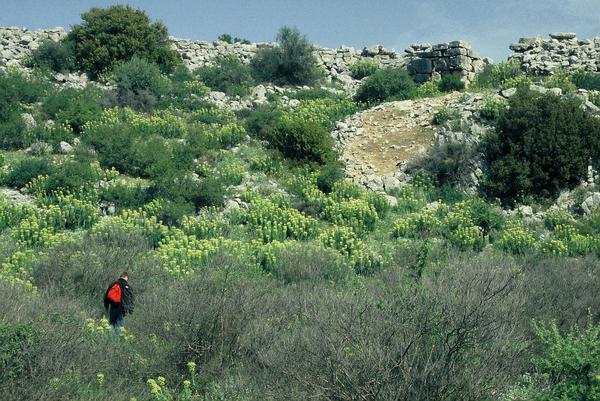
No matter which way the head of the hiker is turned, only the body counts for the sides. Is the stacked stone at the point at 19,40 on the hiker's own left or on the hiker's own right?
on the hiker's own left

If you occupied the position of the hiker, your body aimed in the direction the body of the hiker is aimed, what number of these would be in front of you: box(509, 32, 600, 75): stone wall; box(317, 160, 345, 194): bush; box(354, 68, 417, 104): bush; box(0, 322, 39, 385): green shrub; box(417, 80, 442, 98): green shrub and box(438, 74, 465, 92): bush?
5

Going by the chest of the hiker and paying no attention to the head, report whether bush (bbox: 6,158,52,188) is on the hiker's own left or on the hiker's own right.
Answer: on the hiker's own left

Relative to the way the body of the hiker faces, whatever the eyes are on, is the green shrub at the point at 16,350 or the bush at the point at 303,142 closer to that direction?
the bush

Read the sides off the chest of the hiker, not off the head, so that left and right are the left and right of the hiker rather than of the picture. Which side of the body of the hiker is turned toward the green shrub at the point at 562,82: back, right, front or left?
front

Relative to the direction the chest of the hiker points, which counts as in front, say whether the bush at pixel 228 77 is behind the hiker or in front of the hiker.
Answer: in front

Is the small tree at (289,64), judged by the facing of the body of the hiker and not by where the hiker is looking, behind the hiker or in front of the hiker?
in front

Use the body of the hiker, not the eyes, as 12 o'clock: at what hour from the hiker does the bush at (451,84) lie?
The bush is roughly at 12 o'clock from the hiker.

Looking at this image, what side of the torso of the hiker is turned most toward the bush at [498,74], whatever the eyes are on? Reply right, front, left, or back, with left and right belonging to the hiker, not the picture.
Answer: front

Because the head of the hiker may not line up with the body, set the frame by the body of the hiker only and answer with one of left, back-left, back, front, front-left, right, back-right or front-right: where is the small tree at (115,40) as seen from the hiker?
front-left

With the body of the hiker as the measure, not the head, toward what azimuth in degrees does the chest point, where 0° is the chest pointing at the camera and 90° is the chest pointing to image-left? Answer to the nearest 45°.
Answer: approximately 225°
